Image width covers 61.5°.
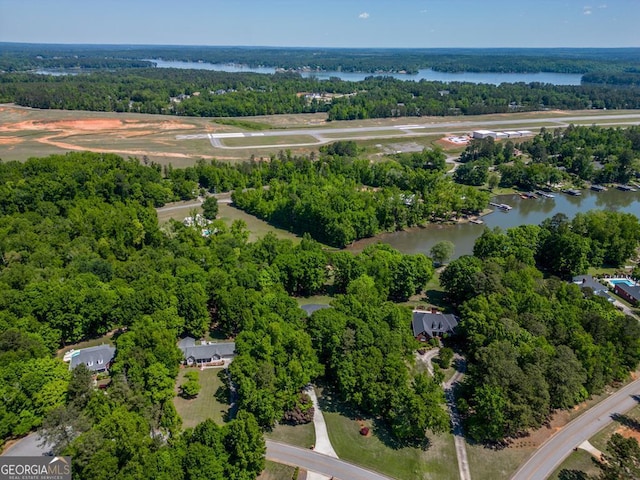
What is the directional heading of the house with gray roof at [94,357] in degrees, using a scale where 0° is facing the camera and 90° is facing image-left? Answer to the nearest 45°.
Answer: approximately 0°

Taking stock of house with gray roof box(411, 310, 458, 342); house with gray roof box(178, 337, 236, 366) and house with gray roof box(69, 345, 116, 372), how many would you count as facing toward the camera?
3

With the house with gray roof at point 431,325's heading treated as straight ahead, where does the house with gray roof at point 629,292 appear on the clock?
the house with gray roof at point 629,292 is roughly at 8 o'clock from the house with gray roof at point 431,325.

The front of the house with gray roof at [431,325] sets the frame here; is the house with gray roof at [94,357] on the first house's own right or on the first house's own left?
on the first house's own right

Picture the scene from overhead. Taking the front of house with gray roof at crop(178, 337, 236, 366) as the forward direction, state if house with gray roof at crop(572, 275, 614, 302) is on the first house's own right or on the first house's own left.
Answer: on the first house's own left

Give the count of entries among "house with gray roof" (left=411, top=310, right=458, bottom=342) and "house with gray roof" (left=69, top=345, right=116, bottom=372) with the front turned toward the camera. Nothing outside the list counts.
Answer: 2

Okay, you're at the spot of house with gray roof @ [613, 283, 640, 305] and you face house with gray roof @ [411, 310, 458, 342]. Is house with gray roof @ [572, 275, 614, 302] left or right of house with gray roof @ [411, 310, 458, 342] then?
right

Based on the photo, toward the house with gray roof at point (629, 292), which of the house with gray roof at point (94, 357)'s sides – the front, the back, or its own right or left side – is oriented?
left

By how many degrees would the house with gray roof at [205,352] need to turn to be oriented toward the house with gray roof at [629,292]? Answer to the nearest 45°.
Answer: approximately 90° to its left

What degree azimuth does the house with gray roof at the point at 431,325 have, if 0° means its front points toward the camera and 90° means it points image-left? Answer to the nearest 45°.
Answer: approximately 0°

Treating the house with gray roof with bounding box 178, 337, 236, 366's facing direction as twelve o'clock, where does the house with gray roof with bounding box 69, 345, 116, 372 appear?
the house with gray roof with bounding box 69, 345, 116, 372 is roughly at 3 o'clock from the house with gray roof with bounding box 178, 337, 236, 366.

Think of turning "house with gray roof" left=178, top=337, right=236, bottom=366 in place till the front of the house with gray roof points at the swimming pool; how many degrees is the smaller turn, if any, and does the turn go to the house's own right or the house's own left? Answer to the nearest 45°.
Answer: approximately 90° to the house's own left

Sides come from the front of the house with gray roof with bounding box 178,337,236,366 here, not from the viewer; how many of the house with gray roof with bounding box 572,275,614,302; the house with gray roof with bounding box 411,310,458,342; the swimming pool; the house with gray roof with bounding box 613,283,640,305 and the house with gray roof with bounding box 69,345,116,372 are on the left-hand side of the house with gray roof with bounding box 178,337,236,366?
4

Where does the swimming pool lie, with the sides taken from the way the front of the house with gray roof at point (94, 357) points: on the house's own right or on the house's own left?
on the house's own left
